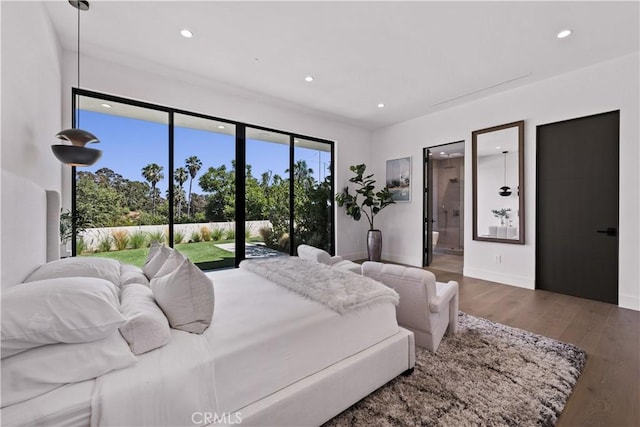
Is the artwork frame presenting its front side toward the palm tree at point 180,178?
no

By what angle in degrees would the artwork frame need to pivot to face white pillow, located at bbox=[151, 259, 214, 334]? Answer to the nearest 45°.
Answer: approximately 45° to its left

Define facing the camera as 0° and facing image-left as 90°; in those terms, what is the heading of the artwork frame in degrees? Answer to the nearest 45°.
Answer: approximately 45°

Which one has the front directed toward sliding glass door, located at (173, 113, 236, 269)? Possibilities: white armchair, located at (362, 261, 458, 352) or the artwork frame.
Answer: the artwork frame
